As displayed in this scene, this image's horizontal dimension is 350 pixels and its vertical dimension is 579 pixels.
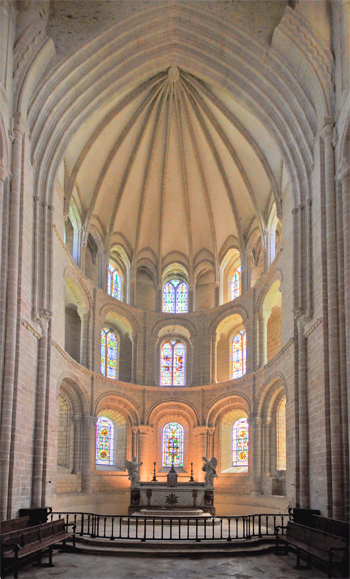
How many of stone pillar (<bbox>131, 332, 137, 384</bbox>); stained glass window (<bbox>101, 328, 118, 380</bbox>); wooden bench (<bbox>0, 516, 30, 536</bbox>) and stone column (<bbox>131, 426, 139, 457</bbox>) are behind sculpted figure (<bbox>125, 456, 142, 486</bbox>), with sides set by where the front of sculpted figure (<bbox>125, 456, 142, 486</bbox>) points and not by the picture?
3

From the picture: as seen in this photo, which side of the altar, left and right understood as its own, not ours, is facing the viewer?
front

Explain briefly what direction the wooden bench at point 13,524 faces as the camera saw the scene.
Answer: facing the viewer and to the right of the viewer

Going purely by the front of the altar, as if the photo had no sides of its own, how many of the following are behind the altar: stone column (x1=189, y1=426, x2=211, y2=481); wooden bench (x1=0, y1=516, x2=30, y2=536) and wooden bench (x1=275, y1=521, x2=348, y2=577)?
1

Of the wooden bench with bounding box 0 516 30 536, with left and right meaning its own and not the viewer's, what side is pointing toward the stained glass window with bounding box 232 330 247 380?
left
